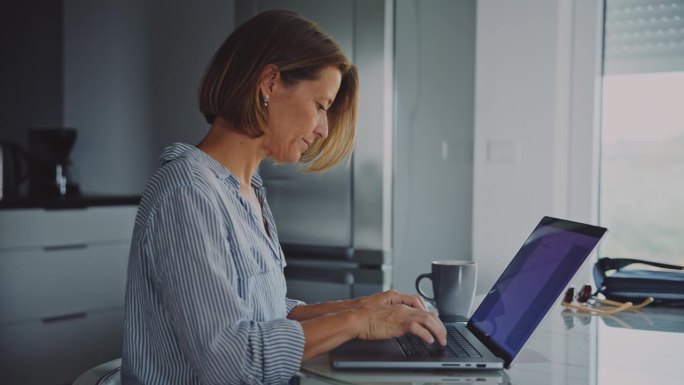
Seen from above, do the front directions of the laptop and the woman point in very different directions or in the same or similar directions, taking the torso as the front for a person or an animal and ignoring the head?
very different directions

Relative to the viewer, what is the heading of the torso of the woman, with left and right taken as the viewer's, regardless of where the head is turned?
facing to the right of the viewer

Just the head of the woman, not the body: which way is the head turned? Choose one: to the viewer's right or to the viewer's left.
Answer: to the viewer's right

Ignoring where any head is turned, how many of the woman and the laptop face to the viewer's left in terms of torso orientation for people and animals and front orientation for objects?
1

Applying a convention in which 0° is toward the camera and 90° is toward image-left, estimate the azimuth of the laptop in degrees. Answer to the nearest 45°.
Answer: approximately 90°

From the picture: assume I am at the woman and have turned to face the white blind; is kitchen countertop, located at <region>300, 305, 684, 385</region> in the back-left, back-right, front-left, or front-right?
front-right

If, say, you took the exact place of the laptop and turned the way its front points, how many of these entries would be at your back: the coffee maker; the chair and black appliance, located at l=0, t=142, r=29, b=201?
0

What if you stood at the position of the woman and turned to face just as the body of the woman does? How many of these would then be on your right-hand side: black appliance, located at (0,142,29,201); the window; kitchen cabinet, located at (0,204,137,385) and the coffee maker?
0

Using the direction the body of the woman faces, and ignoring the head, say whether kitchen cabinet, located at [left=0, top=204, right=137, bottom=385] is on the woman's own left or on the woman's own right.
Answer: on the woman's own left

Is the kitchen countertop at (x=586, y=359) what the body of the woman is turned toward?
yes
